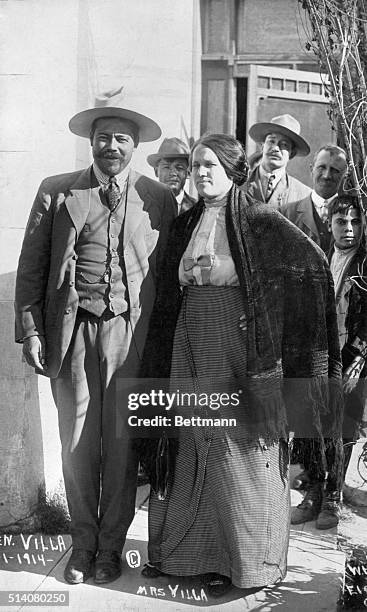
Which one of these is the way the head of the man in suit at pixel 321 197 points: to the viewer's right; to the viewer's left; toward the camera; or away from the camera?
toward the camera

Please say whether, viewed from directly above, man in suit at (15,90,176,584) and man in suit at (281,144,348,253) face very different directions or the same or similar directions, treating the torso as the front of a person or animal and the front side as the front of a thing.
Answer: same or similar directions

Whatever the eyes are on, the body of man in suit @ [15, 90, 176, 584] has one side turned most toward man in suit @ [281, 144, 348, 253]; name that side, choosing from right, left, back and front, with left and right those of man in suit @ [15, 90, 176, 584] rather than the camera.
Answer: left

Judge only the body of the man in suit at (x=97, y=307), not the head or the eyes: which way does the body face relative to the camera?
toward the camera

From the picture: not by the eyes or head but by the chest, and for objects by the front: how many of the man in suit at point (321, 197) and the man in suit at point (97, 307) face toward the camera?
2

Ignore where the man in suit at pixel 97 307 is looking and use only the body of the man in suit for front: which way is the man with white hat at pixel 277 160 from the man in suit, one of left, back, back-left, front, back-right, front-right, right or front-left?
left

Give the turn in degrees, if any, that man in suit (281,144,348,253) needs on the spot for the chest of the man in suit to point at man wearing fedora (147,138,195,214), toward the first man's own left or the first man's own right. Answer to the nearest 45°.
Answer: approximately 90° to the first man's own right

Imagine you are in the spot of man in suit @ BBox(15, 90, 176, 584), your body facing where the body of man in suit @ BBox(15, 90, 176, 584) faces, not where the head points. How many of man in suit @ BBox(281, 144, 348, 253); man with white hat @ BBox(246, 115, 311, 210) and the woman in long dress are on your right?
0

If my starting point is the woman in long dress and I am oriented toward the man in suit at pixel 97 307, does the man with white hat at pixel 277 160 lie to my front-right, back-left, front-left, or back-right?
back-right

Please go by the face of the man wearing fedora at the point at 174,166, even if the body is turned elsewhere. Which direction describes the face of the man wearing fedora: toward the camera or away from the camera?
toward the camera

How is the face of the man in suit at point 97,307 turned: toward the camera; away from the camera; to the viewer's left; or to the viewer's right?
toward the camera

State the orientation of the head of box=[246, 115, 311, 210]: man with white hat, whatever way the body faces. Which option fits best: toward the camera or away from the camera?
toward the camera

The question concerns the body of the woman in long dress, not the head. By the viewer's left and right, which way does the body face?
facing the viewer and to the left of the viewer

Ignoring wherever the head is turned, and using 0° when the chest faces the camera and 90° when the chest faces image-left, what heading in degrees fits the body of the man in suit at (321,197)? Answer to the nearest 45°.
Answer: approximately 0°

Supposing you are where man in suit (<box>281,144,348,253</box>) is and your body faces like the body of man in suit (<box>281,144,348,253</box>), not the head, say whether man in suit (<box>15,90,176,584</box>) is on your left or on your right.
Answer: on your right
